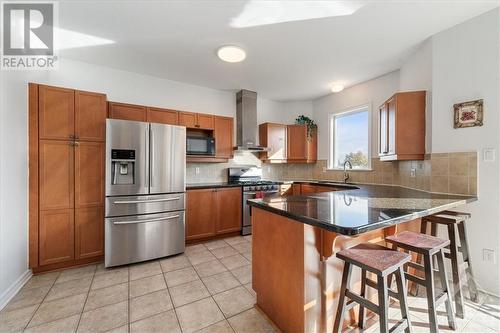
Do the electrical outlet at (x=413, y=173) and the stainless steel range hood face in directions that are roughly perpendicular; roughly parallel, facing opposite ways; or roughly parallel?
roughly perpendicular

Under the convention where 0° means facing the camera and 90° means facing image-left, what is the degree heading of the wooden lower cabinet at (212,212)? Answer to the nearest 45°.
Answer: approximately 315°

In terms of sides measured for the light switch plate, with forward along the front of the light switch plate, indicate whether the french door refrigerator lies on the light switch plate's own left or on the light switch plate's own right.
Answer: on the light switch plate's own right

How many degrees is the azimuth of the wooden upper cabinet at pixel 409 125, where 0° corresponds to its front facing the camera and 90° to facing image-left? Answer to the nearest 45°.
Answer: approximately 90°

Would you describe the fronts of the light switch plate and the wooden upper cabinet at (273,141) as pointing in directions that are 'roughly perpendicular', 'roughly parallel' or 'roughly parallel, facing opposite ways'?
roughly perpendicular
